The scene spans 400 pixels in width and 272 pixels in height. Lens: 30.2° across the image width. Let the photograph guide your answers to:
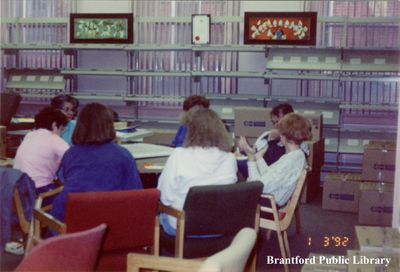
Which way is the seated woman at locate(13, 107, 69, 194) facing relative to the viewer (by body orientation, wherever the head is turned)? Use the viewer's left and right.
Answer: facing away from the viewer and to the right of the viewer

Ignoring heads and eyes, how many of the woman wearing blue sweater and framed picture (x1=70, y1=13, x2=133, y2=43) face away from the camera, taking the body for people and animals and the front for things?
1

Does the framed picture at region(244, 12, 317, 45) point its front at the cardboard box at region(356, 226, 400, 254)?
yes

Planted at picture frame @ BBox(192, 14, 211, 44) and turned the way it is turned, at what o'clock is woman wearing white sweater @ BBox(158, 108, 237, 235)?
The woman wearing white sweater is roughly at 12 o'clock from the picture frame.

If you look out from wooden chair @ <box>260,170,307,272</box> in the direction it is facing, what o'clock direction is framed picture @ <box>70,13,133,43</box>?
The framed picture is roughly at 2 o'clock from the wooden chair.

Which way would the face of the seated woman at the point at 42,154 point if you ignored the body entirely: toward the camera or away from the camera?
away from the camera

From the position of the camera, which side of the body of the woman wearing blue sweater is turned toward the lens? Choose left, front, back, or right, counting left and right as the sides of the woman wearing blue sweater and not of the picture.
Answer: back

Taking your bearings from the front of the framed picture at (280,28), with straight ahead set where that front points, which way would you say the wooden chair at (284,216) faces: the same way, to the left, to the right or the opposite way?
to the right

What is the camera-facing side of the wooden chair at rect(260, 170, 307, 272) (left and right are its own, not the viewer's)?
left

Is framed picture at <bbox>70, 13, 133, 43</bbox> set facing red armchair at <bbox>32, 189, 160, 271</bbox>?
yes

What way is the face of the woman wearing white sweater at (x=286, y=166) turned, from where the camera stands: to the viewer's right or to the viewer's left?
to the viewer's left
